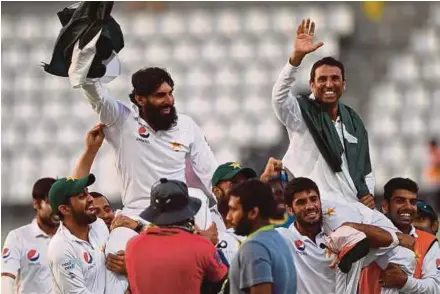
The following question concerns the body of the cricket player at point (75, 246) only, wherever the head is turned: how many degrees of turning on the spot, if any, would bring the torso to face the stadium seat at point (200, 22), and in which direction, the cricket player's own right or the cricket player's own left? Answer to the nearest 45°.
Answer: approximately 135° to the cricket player's own left

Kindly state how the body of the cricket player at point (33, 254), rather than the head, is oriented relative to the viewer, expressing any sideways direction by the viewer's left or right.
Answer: facing the viewer and to the right of the viewer

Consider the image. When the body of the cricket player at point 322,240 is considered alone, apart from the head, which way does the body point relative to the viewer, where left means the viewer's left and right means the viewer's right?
facing the viewer

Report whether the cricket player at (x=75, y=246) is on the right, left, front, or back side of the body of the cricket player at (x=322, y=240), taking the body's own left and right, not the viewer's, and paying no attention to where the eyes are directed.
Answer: right

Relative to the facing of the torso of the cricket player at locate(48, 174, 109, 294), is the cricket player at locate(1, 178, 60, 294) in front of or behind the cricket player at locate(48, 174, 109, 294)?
behind

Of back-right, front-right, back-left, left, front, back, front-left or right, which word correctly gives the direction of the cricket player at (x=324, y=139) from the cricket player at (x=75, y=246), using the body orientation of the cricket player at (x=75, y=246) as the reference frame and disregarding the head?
front-left

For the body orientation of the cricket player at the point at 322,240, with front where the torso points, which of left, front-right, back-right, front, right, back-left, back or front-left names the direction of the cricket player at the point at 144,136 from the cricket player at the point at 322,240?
right
